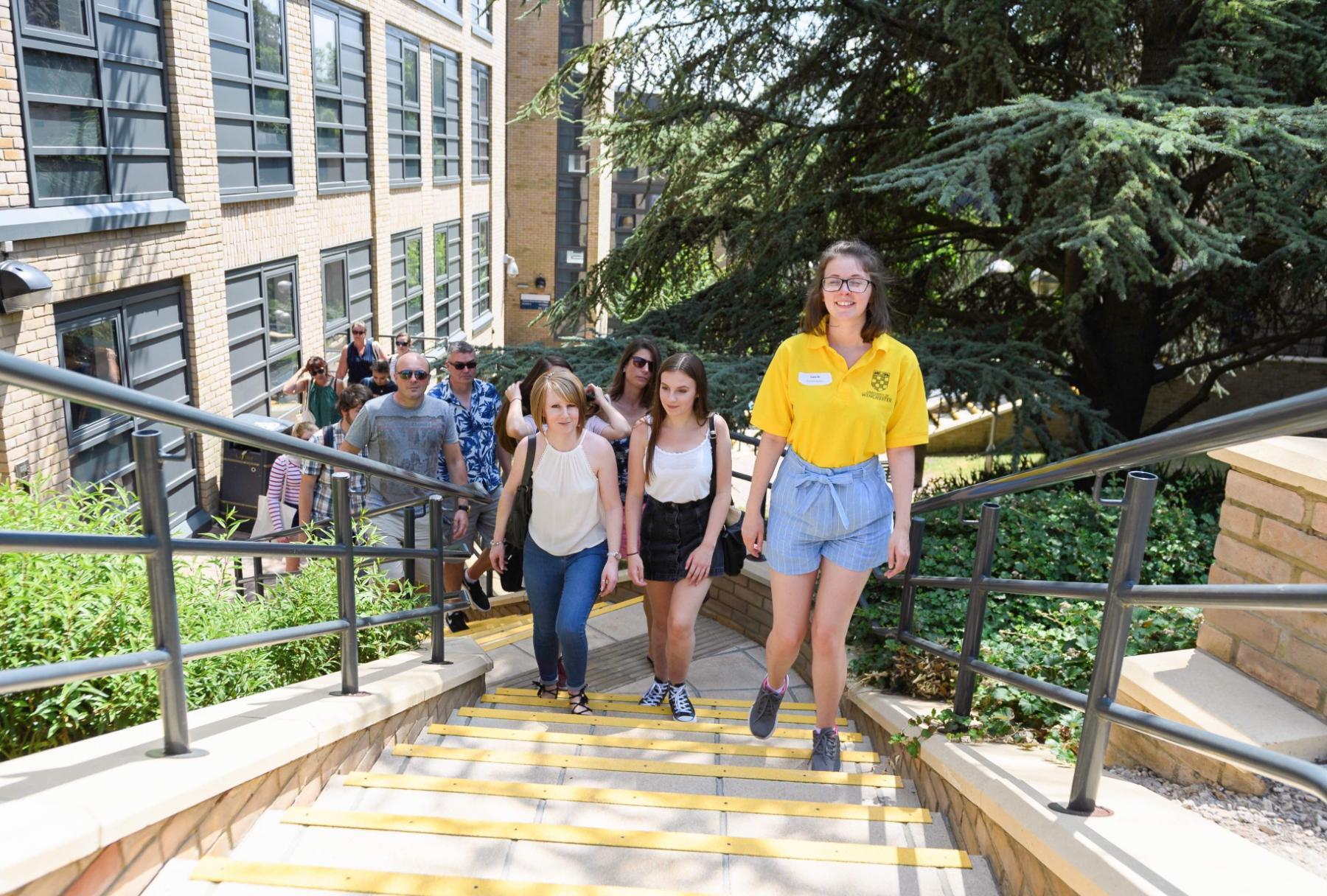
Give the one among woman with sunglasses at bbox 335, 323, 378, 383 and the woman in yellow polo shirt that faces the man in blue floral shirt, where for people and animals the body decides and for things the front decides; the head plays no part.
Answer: the woman with sunglasses

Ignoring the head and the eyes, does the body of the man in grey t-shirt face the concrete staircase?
yes

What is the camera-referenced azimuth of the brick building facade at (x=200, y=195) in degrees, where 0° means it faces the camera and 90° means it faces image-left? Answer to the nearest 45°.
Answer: approximately 315°

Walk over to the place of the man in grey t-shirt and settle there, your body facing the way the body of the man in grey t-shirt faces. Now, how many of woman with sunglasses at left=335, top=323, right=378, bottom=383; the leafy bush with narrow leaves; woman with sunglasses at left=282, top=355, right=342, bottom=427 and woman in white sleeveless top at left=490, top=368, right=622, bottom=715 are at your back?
2

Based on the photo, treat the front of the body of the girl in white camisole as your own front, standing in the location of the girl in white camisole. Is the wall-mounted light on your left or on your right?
on your right

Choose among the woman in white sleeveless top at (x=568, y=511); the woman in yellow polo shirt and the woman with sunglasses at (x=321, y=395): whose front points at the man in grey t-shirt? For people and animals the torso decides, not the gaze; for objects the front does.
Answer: the woman with sunglasses

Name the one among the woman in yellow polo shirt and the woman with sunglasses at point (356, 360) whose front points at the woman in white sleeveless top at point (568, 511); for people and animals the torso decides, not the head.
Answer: the woman with sunglasses
